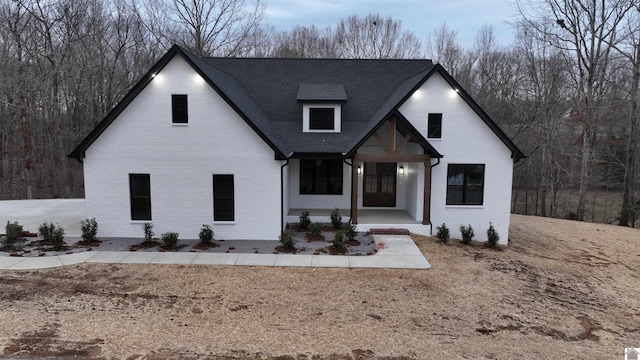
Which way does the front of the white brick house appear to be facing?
toward the camera

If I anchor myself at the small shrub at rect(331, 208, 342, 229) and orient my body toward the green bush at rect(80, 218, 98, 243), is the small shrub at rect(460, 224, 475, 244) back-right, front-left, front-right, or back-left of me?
back-left

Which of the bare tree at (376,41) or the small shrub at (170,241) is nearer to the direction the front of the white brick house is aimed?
the small shrub

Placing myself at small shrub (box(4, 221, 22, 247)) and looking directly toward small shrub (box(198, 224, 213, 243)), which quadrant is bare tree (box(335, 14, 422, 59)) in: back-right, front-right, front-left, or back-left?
front-left

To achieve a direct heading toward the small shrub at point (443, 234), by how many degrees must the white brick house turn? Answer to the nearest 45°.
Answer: approximately 90° to its left

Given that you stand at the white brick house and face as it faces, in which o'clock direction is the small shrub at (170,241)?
The small shrub is roughly at 2 o'clock from the white brick house.

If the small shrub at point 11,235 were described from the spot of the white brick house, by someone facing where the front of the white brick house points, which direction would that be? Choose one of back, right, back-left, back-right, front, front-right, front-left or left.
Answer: right

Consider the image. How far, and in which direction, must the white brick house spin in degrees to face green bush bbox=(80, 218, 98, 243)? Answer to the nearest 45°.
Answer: approximately 90° to its right
